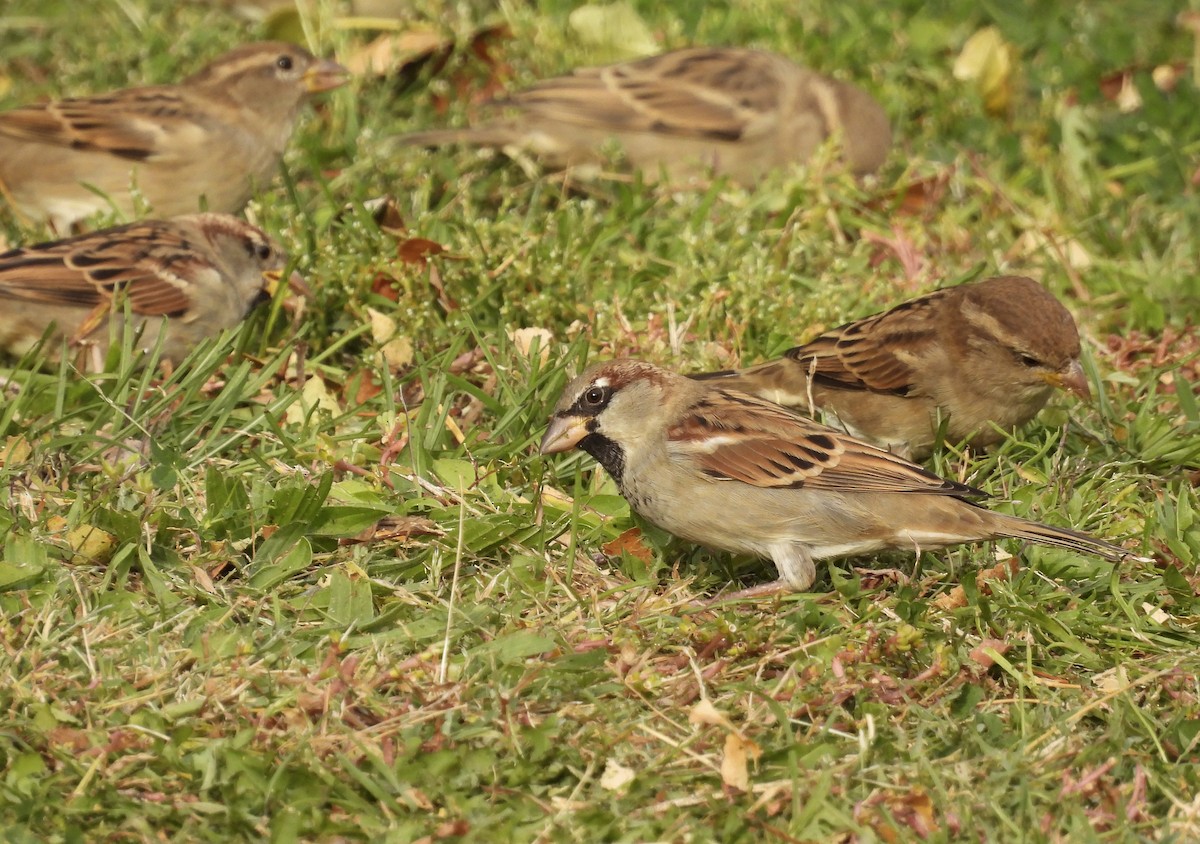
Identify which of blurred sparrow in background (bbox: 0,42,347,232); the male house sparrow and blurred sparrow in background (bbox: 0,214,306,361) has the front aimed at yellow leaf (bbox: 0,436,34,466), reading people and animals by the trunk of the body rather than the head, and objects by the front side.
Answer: the male house sparrow

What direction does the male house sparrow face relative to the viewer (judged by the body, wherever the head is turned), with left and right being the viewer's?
facing to the left of the viewer

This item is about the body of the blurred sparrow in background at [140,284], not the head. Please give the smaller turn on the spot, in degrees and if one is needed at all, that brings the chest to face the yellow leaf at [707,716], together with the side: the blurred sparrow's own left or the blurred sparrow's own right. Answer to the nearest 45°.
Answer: approximately 90° to the blurred sparrow's own right

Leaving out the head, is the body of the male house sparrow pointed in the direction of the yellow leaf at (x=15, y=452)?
yes

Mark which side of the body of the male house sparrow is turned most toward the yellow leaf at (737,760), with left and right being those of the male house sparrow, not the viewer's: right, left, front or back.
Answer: left

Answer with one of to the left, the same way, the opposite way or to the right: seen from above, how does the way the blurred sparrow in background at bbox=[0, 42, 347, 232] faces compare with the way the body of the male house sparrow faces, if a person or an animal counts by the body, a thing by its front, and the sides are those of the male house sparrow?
the opposite way

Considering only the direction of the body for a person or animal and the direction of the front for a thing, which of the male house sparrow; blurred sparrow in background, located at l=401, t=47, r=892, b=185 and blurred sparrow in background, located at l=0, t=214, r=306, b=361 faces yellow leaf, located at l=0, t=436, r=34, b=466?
the male house sparrow

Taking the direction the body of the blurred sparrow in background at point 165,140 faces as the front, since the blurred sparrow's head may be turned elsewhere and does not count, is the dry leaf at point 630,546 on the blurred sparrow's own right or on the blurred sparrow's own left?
on the blurred sparrow's own right

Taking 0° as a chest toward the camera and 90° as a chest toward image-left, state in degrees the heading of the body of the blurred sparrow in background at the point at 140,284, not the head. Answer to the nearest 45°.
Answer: approximately 270°

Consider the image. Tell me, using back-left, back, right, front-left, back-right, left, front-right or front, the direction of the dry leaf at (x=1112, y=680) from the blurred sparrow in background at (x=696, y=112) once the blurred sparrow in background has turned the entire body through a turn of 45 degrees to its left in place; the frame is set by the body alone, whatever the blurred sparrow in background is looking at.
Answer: back-right

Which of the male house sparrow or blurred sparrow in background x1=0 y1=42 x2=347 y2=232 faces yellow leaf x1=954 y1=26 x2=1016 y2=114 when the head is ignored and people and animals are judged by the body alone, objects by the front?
the blurred sparrow in background

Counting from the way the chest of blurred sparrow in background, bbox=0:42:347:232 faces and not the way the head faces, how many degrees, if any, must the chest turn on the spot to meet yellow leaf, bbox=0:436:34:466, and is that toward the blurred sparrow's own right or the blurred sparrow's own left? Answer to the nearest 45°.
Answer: approximately 90° to the blurred sparrow's own right

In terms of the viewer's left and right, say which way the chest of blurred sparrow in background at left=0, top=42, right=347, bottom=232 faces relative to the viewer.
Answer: facing to the right of the viewer

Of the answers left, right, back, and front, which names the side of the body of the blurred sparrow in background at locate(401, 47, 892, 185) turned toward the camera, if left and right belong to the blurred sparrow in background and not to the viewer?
right

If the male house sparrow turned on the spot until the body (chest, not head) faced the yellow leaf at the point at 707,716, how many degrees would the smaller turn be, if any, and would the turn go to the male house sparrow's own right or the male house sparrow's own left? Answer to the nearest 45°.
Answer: approximately 90° to the male house sparrow's own left
